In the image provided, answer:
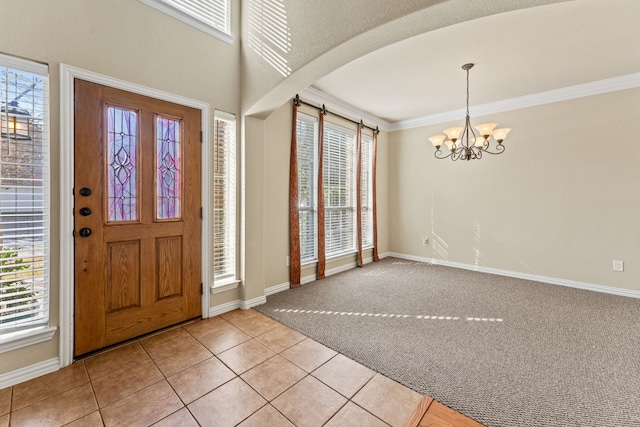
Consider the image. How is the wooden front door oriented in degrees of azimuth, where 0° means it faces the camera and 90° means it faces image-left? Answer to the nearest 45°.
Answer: approximately 315°

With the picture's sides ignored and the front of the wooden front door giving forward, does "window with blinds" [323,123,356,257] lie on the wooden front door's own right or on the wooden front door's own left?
on the wooden front door's own left

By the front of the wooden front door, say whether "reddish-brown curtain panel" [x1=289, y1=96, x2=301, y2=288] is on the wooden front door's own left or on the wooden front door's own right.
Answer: on the wooden front door's own left

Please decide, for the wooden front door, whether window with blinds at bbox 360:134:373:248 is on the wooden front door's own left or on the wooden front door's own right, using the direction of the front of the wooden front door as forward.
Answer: on the wooden front door's own left
